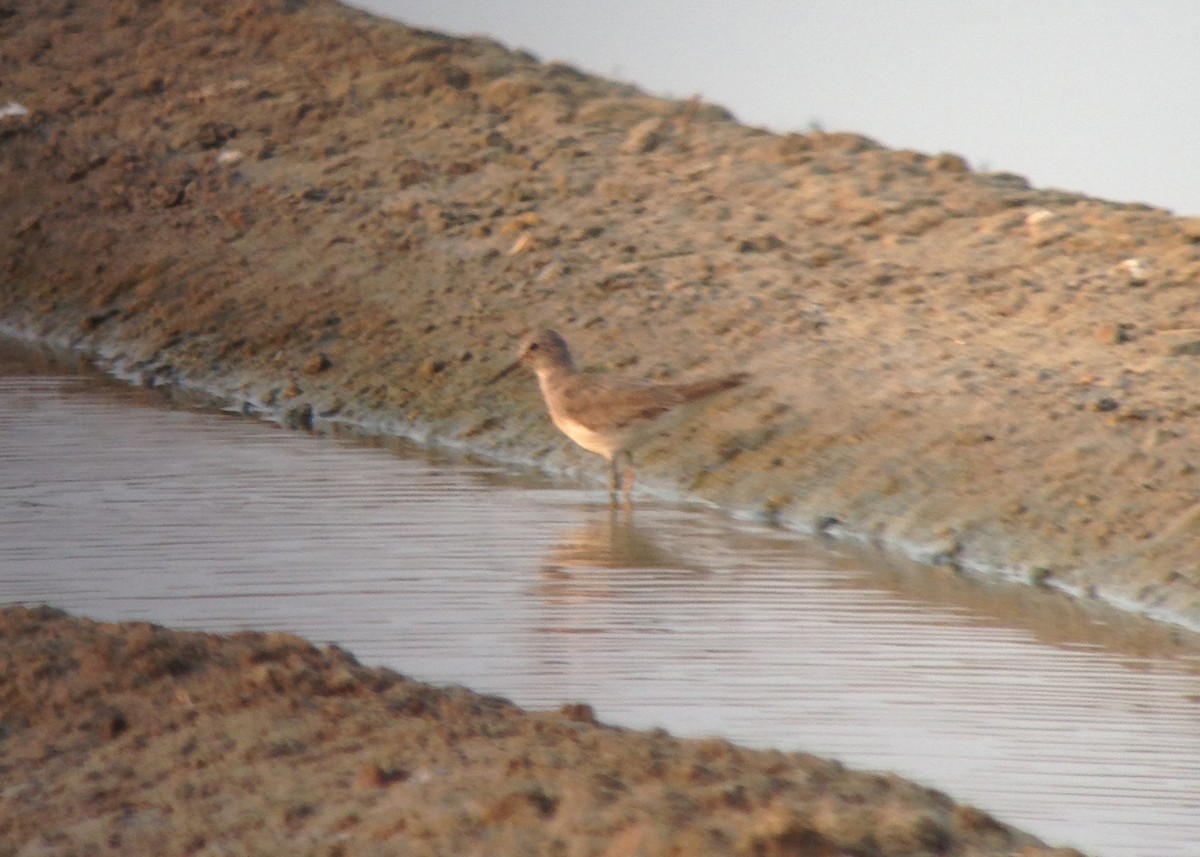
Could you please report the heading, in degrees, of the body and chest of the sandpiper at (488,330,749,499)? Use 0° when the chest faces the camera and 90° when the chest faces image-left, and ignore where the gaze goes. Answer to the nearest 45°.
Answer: approximately 90°
